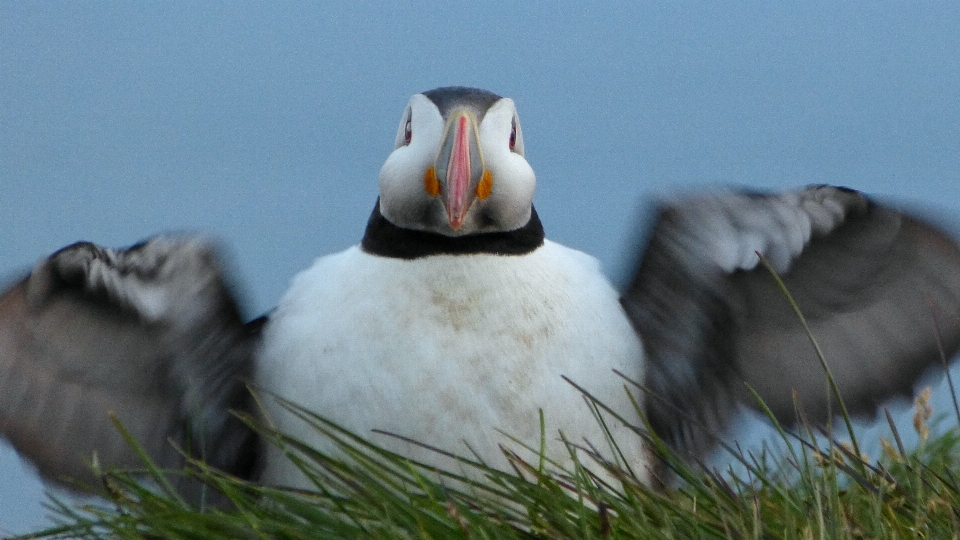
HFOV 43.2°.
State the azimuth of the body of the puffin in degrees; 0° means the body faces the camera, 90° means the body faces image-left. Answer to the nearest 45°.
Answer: approximately 0°
